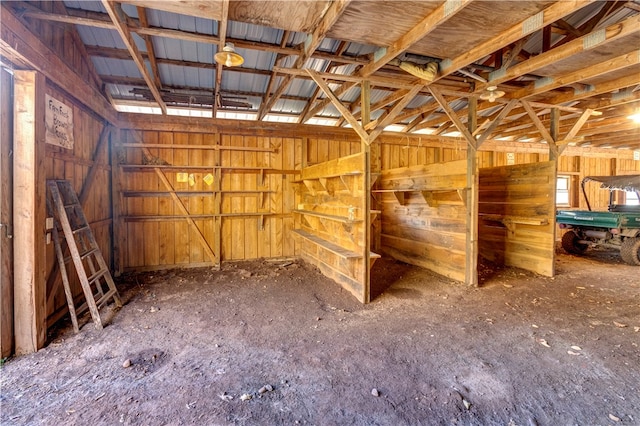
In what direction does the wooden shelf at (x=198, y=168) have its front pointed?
toward the camera

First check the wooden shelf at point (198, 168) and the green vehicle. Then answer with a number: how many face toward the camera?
1

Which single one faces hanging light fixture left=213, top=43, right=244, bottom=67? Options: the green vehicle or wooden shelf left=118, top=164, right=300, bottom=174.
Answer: the wooden shelf

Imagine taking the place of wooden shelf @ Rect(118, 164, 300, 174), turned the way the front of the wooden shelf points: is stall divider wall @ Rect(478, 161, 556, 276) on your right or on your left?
on your left

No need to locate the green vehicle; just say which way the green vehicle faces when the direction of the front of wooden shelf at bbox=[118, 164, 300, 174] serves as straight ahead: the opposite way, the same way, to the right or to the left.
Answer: to the left

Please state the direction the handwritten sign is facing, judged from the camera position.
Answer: facing the viewer and to the right of the viewer

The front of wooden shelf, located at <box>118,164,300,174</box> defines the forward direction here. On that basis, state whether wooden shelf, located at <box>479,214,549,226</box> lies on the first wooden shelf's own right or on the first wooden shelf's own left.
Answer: on the first wooden shelf's own left

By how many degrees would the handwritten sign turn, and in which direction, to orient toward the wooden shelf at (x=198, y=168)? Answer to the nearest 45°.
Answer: approximately 90° to its left

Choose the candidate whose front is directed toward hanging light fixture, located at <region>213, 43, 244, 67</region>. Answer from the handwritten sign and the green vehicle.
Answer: the handwritten sign

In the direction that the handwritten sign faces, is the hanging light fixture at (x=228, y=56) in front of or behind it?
in front

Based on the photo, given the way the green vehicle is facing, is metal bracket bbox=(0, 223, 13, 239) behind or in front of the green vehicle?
behind

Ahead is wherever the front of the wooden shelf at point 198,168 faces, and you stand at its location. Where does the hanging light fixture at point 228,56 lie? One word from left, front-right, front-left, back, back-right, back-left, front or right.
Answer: front

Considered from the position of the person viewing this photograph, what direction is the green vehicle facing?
facing away from the viewer and to the right of the viewer
